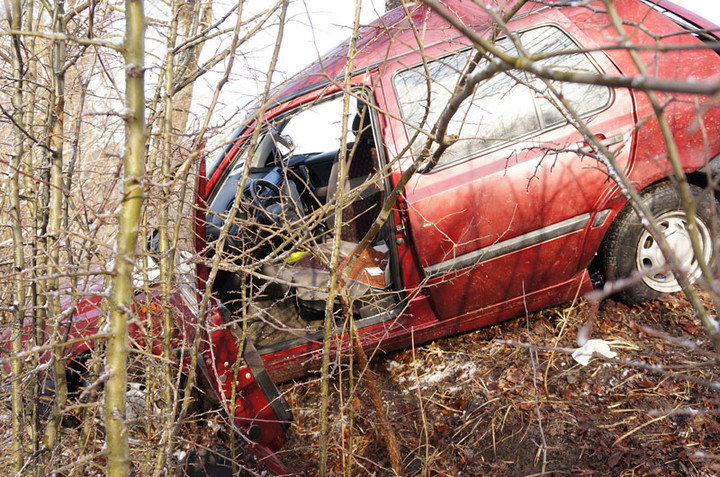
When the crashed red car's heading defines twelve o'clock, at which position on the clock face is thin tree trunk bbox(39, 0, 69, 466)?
The thin tree trunk is roughly at 11 o'clock from the crashed red car.

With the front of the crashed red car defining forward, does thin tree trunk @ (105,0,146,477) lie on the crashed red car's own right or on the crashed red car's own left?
on the crashed red car's own left

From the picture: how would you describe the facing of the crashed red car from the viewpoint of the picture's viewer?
facing to the left of the viewer

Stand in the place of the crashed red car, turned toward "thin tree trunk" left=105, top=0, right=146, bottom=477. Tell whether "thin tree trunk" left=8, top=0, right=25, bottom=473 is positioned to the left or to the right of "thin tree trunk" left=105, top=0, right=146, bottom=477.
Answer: right

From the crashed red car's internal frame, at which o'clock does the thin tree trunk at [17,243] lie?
The thin tree trunk is roughly at 11 o'clock from the crashed red car.
